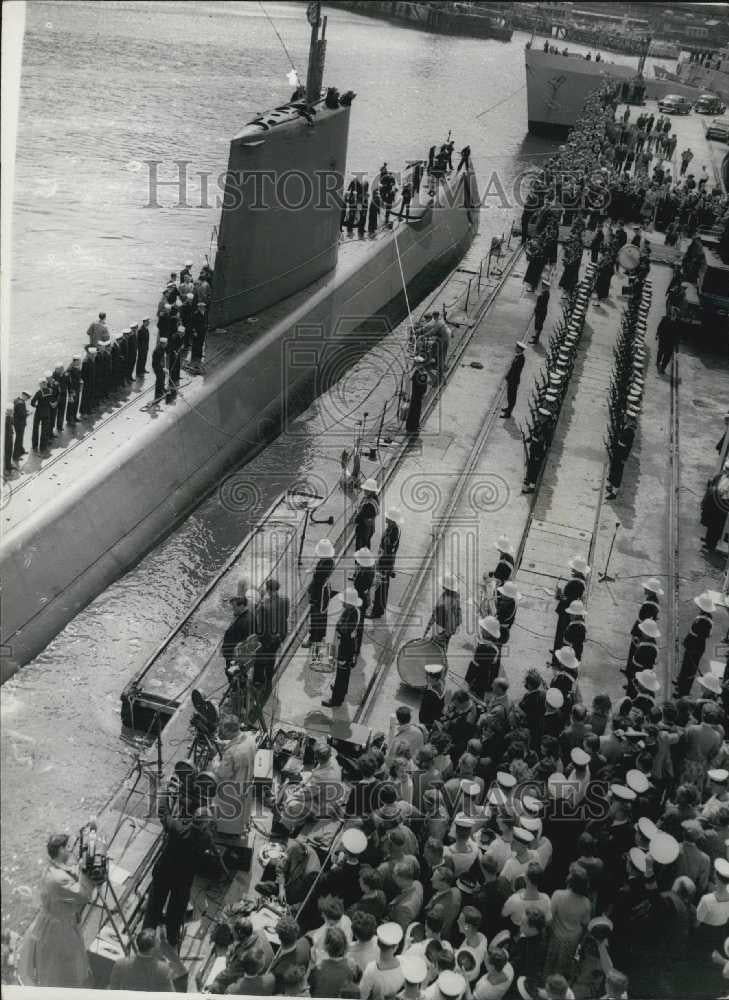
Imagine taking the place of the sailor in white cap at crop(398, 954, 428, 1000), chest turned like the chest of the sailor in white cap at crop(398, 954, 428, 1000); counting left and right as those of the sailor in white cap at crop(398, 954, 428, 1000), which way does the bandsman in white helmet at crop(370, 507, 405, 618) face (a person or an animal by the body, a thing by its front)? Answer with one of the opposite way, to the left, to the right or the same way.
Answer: to the left

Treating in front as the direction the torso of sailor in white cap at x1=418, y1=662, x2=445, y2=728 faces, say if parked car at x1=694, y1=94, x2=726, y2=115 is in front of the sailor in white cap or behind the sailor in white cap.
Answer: in front

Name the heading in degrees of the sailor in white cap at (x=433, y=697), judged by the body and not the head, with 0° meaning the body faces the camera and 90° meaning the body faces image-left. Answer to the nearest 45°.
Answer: approximately 180°

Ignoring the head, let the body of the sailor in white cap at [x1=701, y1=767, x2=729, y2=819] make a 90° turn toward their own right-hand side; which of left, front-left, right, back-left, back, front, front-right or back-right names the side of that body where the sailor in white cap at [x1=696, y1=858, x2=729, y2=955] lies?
back-right

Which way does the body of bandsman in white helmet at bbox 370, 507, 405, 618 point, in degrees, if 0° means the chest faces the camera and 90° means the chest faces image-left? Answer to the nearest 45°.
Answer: approximately 90°

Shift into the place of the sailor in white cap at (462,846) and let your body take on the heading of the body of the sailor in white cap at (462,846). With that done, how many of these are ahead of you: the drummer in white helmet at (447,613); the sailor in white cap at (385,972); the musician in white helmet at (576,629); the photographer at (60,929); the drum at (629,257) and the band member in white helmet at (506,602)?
4

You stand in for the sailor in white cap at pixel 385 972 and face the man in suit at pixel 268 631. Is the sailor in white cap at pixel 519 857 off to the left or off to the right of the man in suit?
right

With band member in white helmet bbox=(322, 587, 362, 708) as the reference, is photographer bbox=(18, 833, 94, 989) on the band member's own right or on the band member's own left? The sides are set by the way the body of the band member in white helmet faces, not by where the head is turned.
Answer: on the band member's own left

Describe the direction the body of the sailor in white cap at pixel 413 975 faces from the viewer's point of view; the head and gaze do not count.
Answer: away from the camera

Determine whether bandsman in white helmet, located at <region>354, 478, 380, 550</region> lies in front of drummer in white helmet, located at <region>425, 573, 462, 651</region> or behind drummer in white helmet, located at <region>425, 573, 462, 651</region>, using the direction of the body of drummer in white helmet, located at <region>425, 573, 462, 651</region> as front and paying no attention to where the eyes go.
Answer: in front

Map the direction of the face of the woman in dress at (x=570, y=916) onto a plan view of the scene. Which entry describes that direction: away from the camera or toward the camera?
away from the camera
